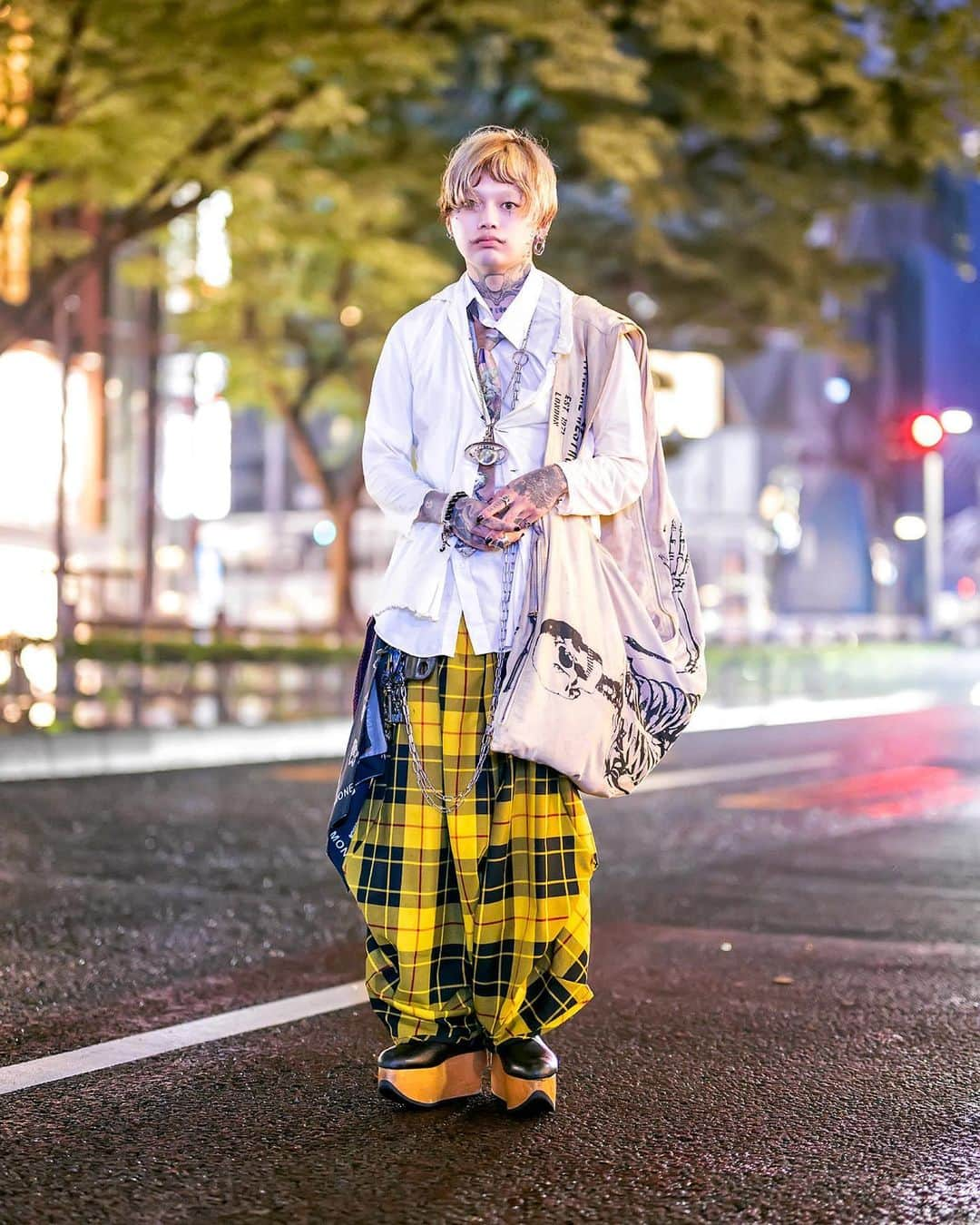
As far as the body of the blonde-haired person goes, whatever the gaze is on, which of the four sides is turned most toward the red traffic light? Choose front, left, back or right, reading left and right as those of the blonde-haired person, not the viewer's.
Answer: back

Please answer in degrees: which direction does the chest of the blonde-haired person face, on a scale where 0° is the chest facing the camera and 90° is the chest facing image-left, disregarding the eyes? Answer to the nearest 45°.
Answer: approximately 0°
